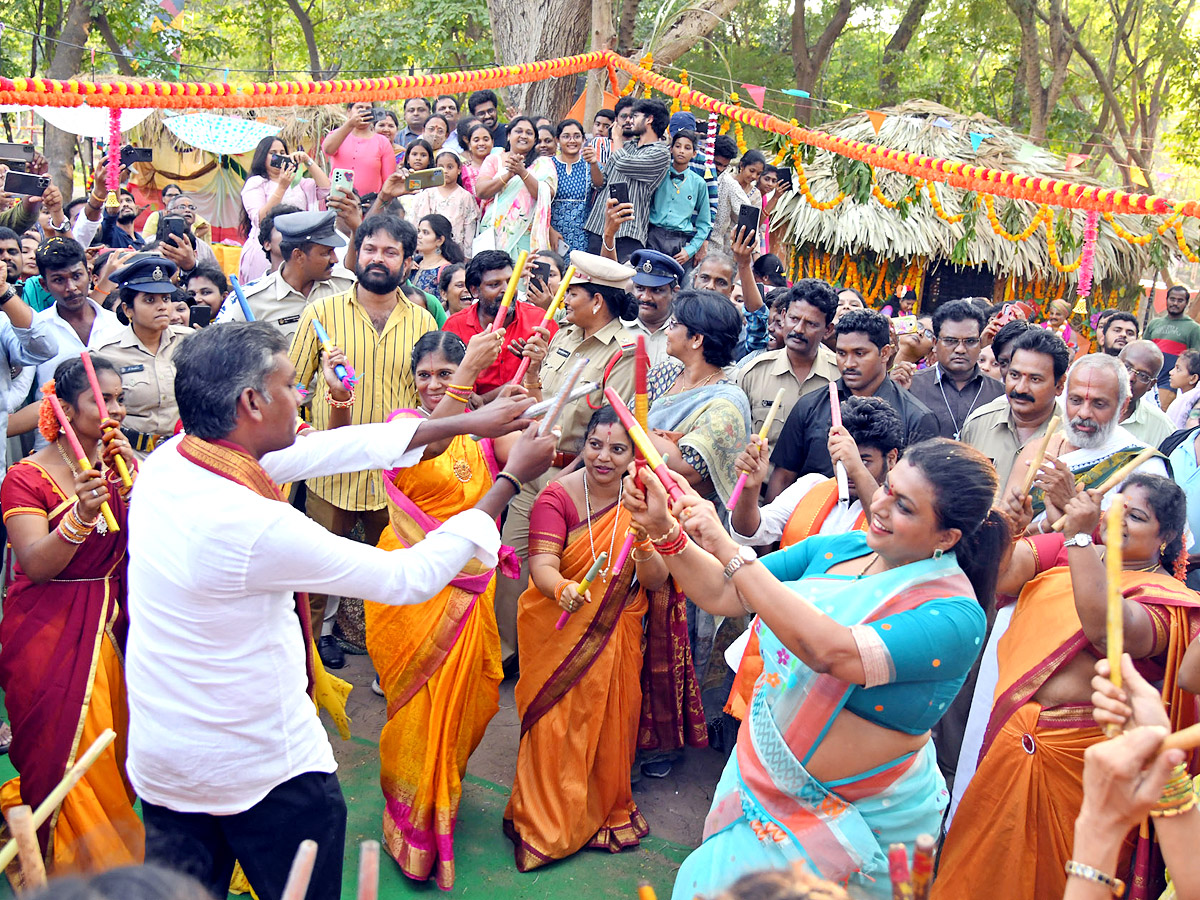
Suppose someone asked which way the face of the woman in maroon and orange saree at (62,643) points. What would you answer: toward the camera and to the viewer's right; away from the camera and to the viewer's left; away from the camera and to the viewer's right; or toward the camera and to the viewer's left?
toward the camera and to the viewer's right

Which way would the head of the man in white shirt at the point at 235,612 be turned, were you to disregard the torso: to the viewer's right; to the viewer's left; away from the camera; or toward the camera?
to the viewer's right

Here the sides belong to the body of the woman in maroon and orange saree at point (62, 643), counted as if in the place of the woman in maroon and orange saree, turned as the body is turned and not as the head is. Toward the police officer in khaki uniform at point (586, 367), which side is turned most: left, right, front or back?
left

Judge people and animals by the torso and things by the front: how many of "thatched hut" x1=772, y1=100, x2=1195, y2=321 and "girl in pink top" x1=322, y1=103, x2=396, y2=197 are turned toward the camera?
2

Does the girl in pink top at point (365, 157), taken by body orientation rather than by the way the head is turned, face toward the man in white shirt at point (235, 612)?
yes

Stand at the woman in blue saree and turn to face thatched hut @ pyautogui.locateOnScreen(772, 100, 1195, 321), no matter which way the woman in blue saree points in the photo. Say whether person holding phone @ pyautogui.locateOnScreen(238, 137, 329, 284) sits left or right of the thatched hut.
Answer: left

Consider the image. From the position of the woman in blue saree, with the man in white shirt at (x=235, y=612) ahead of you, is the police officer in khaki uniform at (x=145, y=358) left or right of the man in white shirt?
right

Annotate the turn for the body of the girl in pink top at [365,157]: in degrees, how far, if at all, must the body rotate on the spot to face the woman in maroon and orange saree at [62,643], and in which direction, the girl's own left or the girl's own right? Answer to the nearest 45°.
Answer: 0° — they already face them

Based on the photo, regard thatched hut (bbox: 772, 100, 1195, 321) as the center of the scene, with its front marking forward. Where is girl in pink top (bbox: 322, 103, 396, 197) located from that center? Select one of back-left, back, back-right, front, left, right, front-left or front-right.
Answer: front-right

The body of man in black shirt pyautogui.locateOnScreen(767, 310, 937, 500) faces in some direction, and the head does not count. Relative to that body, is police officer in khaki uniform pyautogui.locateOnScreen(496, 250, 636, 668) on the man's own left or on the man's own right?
on the man's own right

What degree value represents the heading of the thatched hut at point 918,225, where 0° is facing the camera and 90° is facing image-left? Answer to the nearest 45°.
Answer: approximately 0°

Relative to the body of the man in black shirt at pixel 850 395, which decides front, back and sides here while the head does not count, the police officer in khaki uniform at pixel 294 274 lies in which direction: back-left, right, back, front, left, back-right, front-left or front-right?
front-right
